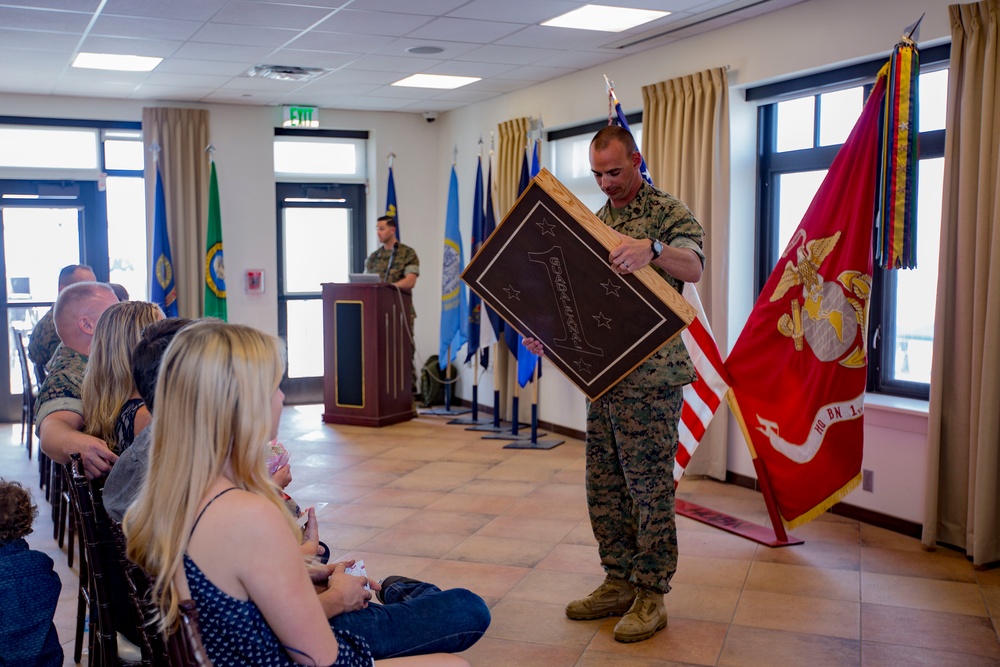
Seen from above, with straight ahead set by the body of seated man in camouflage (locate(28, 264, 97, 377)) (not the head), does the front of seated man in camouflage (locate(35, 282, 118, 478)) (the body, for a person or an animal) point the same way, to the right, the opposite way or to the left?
the same way

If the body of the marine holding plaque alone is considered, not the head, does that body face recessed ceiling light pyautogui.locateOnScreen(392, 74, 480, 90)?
no

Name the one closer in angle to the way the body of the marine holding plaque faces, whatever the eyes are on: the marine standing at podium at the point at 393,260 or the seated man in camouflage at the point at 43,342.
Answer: the seated man in camouflage

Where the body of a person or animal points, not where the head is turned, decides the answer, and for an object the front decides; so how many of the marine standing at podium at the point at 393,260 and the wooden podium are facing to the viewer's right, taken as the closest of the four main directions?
0

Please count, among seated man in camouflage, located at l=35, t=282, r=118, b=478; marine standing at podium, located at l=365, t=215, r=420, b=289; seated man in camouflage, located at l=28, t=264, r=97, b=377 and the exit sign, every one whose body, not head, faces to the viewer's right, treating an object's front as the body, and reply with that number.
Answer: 2

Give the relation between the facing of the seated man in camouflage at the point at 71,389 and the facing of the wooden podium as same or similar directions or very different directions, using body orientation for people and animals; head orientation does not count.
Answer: very different directions

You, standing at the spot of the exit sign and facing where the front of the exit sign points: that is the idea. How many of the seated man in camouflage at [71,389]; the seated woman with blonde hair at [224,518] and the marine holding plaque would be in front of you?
3

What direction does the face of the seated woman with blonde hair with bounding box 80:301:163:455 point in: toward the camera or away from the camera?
away from the camera

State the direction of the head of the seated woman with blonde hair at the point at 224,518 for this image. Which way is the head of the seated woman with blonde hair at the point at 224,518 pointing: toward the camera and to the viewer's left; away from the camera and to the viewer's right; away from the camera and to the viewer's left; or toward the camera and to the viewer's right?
away from the camera and to the viewer's right

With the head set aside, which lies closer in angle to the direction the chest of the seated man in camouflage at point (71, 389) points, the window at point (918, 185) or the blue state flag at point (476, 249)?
the window

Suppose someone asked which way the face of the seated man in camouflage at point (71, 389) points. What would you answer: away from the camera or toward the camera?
away from the camera

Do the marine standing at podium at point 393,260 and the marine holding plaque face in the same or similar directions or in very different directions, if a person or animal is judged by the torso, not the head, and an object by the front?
same or similar directions

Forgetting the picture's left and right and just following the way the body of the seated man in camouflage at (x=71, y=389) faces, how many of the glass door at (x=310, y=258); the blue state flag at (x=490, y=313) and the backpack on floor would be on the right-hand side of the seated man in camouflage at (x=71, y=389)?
0

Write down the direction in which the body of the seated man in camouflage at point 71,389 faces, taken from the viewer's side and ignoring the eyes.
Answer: to the viewer's right

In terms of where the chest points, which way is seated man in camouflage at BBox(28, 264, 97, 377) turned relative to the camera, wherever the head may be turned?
to the viewer's right

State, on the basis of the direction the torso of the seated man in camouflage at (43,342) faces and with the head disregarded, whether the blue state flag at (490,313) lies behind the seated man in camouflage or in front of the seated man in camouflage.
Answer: in front

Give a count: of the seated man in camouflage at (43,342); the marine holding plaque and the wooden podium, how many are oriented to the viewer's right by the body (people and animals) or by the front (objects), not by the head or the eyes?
1

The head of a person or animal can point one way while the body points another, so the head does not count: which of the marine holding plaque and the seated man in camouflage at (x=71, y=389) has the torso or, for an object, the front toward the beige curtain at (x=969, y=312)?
the seated man in camouflage

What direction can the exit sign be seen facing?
toward the camera

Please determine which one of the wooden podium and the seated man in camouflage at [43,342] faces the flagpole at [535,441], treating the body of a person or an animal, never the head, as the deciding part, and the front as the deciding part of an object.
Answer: the seated man in camouflage

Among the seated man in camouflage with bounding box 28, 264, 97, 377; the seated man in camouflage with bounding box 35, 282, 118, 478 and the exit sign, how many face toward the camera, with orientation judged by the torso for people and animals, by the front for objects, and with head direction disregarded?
1
